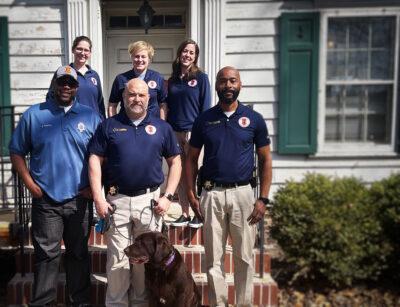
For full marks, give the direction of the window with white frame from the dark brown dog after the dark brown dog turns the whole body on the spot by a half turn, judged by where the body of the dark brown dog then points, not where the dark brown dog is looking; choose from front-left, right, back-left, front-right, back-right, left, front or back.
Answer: front

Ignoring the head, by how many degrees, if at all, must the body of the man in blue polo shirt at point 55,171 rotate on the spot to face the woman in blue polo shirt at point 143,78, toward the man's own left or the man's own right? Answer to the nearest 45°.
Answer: approximately 135° to the man's own left

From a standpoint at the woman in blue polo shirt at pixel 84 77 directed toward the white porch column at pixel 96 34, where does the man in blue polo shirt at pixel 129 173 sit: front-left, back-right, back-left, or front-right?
back-right

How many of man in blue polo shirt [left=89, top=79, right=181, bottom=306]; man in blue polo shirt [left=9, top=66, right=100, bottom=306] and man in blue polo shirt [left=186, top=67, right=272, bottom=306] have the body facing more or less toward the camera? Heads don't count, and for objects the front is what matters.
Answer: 3

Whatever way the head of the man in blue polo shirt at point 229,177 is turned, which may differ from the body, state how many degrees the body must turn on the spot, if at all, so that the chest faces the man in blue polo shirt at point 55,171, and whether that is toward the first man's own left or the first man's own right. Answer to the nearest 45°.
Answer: approximately 90° to the first man's own right

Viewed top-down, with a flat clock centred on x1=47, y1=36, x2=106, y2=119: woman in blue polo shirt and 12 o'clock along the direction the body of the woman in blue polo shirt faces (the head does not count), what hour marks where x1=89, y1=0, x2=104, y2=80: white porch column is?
The white porch column is roughly at 6 o'clock from the woman in blue polo shirt.
